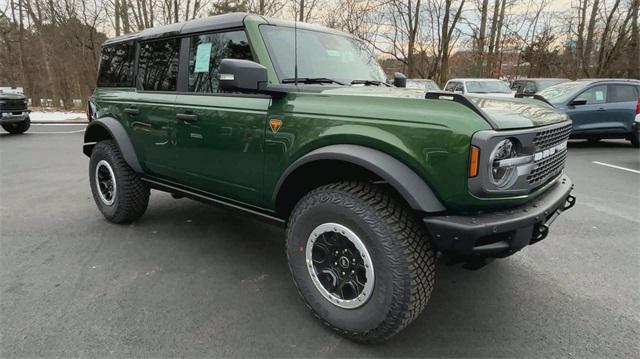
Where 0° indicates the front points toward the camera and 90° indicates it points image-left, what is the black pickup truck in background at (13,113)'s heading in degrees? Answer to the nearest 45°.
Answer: approximately 315°

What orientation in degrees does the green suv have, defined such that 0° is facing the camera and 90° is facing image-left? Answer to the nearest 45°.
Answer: approximately 315°

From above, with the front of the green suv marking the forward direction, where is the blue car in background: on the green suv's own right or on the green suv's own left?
on the green suv's own left

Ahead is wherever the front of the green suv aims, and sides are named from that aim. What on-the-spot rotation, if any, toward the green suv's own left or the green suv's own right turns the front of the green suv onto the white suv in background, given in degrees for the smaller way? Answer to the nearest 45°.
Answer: approximately 135° to the green suv's own left

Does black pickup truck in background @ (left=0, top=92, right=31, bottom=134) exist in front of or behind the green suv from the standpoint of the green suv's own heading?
behind
